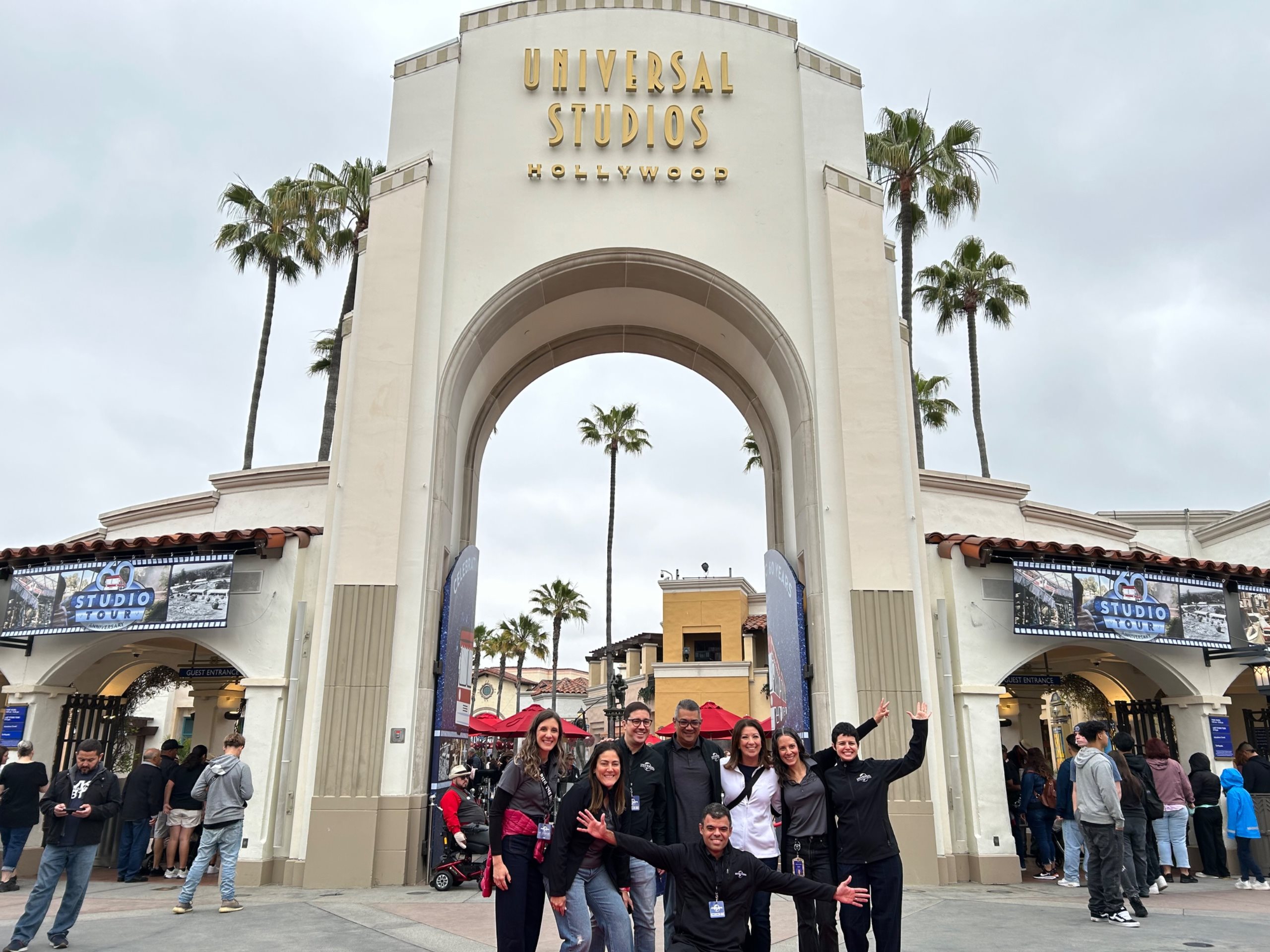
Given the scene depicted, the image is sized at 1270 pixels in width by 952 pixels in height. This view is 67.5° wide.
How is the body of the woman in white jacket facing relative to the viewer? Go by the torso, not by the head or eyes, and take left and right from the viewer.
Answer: facing the viewer

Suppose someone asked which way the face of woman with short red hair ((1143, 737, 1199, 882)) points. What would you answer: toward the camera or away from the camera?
away from the camera

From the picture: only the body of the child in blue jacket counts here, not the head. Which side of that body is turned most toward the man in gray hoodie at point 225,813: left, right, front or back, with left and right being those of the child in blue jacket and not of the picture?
left

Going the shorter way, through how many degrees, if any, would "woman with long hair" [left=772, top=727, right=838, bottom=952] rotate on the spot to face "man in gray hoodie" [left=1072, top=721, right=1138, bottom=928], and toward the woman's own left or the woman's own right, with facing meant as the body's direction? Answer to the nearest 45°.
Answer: approximately 135° to the woman's own left

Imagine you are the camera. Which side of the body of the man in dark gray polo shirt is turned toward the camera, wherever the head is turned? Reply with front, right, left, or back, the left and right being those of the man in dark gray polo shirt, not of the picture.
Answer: front

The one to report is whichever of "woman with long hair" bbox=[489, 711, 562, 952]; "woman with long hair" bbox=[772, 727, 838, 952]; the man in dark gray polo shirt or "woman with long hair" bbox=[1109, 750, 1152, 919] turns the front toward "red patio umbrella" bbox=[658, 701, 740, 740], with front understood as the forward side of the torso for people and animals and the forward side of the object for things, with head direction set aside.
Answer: "woman with long hair" bbox=[1109, 750, 1152, 919]

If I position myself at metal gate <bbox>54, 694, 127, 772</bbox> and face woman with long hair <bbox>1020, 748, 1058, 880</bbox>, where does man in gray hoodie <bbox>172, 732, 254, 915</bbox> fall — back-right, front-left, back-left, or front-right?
front-right

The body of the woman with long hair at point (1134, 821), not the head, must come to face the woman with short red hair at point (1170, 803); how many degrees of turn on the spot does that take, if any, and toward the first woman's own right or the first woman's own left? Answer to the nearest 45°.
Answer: approximately 45° to the first woman's own right

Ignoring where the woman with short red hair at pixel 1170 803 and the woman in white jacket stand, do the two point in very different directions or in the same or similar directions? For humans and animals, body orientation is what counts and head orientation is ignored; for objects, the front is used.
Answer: very different directions

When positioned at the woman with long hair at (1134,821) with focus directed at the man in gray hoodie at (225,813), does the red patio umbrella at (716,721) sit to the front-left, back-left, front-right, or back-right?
front-right

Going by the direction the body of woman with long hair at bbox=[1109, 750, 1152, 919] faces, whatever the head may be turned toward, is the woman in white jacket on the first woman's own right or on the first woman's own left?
on the first woman's own left

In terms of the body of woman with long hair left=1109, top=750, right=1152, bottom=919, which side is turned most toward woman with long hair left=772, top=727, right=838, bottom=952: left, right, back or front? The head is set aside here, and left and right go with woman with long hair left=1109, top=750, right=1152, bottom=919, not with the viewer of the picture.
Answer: left

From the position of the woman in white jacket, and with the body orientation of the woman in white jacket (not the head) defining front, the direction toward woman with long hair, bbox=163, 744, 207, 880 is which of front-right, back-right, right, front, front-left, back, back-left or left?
back-right

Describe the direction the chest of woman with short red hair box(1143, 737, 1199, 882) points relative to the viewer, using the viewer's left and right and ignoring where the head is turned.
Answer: facing away from the viewer

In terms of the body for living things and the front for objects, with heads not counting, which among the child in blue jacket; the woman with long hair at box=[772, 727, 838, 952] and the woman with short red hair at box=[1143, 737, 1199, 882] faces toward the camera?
the woman with long hair at box=[772, 727, 838, 952]
